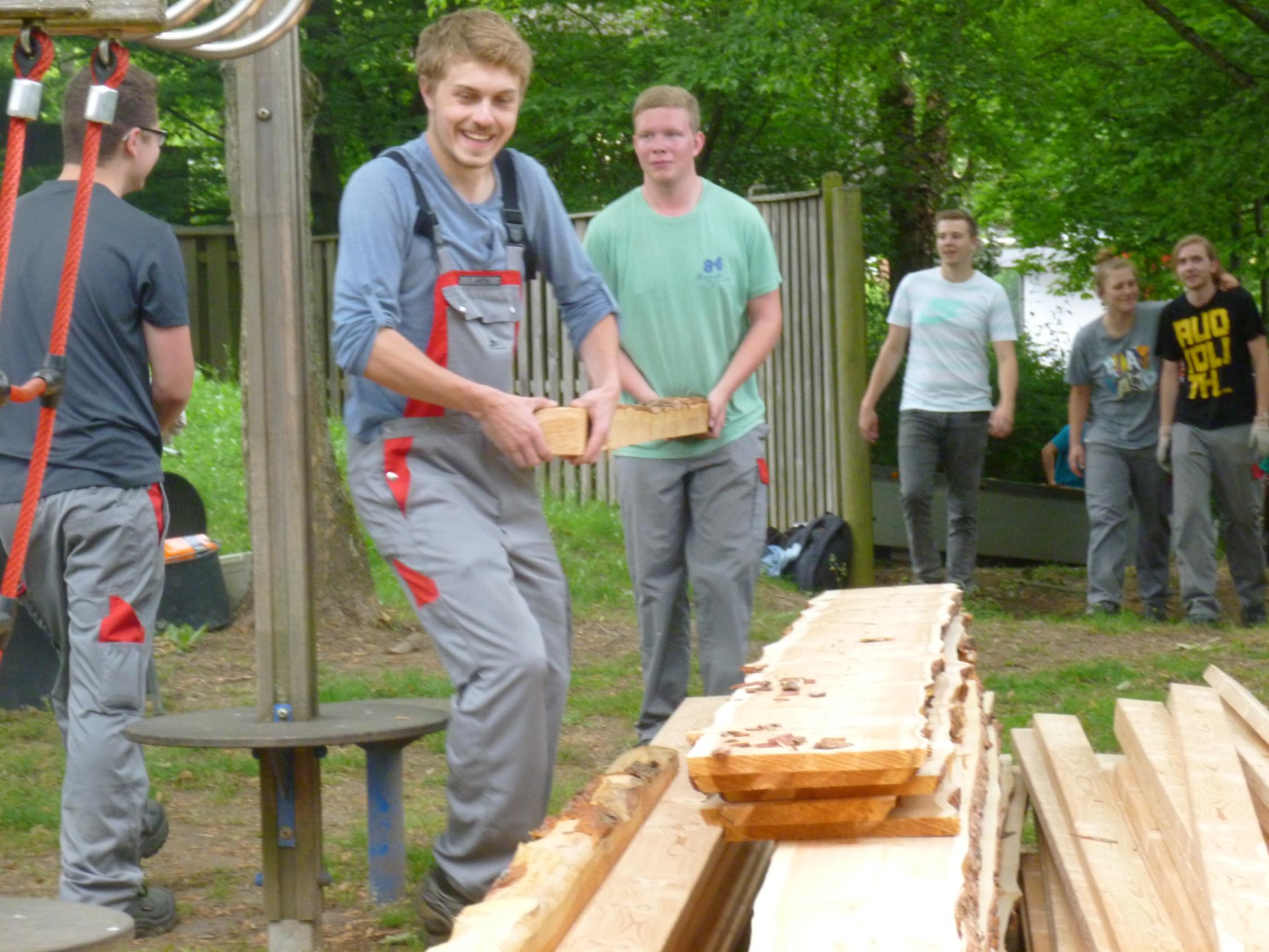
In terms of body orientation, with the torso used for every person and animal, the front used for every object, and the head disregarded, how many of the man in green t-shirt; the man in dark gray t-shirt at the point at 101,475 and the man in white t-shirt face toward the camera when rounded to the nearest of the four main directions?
2

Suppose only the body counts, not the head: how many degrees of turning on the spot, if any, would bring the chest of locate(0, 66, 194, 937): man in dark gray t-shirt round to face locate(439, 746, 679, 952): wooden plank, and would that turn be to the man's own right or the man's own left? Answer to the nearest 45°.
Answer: approximately 90° to the man's own right

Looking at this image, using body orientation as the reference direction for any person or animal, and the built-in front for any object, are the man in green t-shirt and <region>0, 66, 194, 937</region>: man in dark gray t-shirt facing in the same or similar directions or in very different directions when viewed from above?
very different directions

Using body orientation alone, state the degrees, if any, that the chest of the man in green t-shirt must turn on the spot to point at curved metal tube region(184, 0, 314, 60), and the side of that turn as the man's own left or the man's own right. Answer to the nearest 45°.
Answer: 0° — they already face it

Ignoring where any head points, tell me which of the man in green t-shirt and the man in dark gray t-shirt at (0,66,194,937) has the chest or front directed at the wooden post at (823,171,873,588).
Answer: the man in dark gray t-shirt

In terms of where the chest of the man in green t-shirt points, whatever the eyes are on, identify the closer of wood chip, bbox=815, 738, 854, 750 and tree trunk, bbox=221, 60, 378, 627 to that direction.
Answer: the wood chip

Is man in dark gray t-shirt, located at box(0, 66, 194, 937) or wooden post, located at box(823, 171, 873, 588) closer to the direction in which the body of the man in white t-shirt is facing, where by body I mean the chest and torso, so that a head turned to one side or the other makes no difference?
the man in dark gray t-shirt

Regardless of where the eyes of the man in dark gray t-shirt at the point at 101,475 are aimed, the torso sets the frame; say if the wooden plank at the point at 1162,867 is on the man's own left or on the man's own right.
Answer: on the man's own right

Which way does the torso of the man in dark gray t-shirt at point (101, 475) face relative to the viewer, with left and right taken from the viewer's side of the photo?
facing away from the viewer and to the right of the viewer

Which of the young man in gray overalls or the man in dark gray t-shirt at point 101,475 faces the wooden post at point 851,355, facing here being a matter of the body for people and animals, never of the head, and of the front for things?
the man in dark gray t-shirt

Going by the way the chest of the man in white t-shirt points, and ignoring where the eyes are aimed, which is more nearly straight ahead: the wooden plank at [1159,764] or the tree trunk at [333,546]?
the wooden plank
